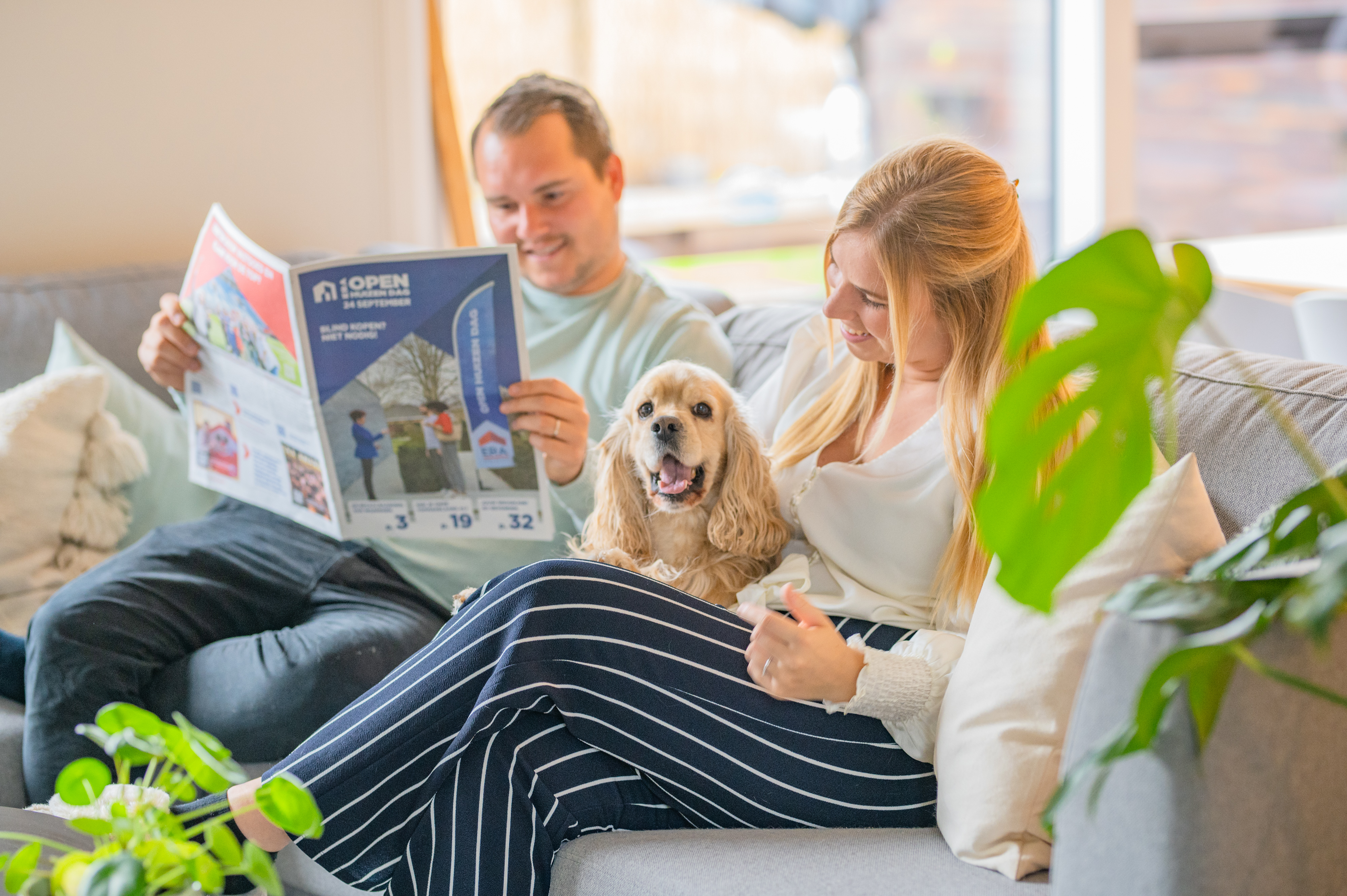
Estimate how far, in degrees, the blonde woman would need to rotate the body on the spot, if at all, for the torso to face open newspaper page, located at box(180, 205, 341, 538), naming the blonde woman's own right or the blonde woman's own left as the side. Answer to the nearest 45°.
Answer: approximately 90° to the blonde woman's own right

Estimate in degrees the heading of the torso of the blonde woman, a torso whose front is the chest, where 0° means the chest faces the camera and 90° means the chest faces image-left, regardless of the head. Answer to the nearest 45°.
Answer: approximately 45°

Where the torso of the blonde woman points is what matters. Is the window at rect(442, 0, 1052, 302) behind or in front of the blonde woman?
behind

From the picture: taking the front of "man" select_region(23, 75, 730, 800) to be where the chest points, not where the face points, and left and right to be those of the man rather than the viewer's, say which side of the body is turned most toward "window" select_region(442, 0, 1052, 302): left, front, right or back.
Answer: back

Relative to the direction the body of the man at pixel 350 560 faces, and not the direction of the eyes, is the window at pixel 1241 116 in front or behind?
behind

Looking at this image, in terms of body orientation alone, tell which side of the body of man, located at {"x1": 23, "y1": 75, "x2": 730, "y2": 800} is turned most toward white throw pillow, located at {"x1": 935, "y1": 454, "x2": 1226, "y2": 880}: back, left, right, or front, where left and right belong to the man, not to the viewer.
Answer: left

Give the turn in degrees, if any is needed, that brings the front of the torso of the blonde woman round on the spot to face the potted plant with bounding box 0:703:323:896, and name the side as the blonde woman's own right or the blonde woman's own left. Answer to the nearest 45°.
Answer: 0° — they already face it

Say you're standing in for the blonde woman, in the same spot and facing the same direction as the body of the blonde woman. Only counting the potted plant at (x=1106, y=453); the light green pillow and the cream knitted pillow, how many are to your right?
2
